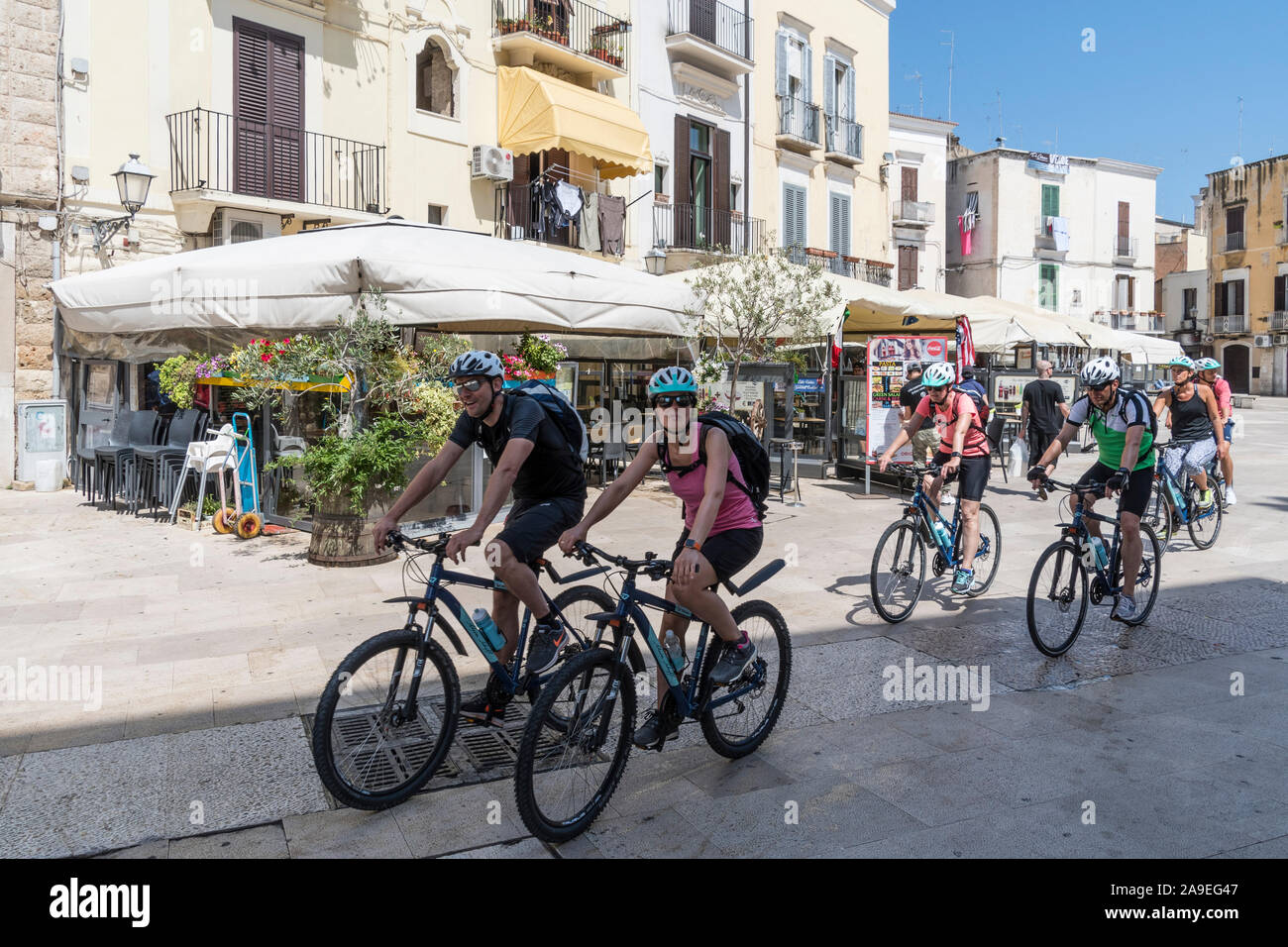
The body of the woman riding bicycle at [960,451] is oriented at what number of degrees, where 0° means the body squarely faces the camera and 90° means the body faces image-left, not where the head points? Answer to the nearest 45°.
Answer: approximately 45°

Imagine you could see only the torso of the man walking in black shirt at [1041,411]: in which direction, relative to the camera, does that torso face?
away from the camera

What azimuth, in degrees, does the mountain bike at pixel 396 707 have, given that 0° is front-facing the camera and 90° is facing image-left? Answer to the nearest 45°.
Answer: approximately 45°

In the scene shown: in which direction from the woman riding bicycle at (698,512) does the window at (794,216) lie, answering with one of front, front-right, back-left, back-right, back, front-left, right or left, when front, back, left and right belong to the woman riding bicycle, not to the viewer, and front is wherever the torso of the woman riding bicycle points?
back-right

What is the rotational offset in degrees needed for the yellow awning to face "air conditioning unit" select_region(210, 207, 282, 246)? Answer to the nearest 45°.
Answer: approximately 90° to its right

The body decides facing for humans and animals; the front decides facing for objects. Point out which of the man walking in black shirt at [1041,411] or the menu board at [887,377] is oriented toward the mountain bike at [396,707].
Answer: the menu board

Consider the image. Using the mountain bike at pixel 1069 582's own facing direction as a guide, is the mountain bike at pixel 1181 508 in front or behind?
behind
